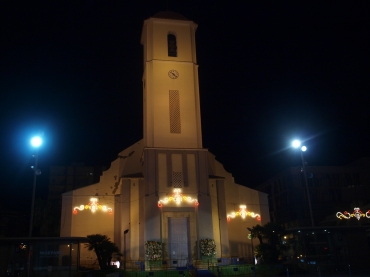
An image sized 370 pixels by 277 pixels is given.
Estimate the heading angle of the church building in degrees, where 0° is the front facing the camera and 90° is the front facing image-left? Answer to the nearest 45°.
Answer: approximately 0°

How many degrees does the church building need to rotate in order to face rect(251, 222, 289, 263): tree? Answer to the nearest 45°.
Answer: approximately 45° to its left

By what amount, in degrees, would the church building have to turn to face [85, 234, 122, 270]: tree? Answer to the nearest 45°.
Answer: approximately 45° to its right
